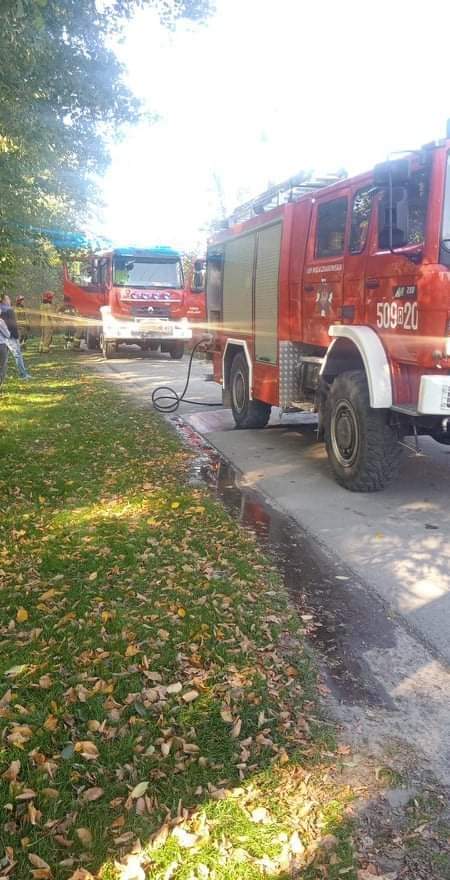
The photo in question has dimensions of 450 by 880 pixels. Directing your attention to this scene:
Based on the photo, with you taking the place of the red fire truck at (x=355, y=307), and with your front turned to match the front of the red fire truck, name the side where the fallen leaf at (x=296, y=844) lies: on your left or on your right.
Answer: on your right

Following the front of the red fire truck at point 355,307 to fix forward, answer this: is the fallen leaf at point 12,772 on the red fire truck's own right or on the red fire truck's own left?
on the red fire truck's own right

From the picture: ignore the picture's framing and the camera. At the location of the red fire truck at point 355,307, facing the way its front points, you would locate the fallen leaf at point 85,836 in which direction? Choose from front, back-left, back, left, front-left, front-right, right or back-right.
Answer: front-right

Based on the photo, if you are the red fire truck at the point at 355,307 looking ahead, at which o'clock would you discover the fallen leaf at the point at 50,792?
The fallen leaf is roughly at 2 o'clock from the red fire truck.

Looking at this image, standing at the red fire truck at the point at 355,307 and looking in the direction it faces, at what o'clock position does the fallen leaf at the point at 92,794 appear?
The fallen leaf is roughly at 2 o'clock from the red fire truck.

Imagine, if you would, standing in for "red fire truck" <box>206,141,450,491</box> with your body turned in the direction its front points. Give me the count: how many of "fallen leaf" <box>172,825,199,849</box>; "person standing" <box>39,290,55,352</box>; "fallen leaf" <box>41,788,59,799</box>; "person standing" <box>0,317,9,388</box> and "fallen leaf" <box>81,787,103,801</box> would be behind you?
2

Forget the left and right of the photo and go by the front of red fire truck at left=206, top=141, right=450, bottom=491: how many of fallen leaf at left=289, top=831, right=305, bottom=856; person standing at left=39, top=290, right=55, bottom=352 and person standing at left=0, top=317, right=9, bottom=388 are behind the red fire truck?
2

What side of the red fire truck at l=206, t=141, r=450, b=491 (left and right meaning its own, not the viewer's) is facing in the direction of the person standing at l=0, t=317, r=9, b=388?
back

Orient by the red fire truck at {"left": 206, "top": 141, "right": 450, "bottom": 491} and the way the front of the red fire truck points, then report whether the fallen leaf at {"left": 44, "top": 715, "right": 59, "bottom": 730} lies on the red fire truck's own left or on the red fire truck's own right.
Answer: on the red fire truck's own right

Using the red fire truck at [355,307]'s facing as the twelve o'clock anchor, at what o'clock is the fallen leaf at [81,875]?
The fallen leaf is roughly at 2 o'clock from the red fire truck.

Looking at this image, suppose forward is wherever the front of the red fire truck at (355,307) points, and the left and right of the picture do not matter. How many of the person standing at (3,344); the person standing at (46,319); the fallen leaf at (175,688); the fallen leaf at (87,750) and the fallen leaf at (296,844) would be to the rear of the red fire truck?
2

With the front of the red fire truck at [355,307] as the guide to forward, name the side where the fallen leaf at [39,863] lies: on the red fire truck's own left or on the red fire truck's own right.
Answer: on the red fire truck's own right

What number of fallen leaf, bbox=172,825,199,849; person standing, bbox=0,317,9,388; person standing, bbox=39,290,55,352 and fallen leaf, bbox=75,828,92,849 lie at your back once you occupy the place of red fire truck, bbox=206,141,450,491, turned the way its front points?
2

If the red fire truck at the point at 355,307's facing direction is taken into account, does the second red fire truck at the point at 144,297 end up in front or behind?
behind

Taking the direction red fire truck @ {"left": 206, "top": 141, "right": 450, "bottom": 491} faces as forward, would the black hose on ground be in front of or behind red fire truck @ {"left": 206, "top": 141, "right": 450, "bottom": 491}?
behind

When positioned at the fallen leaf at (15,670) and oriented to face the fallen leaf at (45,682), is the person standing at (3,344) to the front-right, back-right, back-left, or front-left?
back-left
